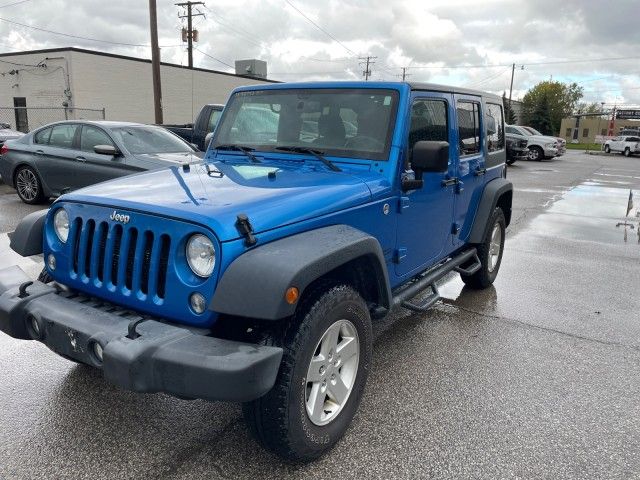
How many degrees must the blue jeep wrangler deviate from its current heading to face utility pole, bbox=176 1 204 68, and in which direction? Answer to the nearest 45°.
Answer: approximately 135° to its right

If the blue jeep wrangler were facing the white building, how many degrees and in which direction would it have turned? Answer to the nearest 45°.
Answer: approximately 135° to its right

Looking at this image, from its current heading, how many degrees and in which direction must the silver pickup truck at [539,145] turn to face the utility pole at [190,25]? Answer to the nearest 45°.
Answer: approximately 135° to its right

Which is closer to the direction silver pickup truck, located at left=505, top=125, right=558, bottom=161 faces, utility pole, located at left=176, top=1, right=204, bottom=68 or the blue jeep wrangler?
the blue jeep wrangler

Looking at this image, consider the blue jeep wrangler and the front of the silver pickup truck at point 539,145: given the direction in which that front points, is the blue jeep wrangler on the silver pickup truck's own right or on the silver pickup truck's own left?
on the silver pickup truck's own right

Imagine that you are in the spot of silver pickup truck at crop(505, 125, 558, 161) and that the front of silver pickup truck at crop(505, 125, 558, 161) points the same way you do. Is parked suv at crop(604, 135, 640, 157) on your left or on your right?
on your left

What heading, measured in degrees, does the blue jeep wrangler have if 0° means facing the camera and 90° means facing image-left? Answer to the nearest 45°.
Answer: approximately 45°

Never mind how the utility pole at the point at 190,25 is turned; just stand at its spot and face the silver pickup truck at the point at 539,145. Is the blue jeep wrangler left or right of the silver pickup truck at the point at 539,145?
right

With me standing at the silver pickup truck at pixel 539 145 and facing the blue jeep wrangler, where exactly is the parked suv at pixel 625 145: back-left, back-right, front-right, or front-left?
back-left
